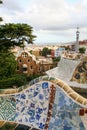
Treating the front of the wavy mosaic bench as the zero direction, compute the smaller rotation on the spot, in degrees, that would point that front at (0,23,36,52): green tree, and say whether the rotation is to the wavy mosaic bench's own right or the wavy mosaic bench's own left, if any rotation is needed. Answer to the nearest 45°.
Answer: approximately 180°

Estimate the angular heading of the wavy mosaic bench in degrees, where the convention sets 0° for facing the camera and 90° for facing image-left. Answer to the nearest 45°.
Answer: approximately 0°
